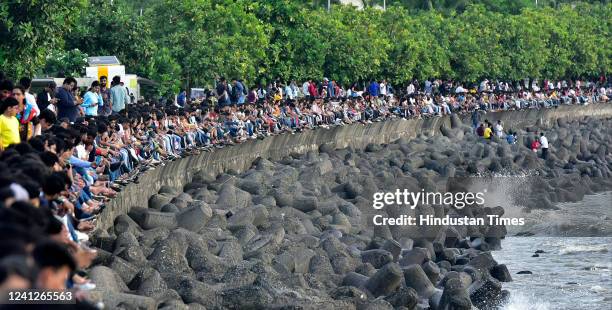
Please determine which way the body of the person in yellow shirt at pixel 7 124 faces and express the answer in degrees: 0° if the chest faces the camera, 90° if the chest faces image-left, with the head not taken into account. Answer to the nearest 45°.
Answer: approximately 315°

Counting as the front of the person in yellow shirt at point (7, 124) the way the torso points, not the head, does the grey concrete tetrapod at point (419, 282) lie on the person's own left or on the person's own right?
on the person's own left

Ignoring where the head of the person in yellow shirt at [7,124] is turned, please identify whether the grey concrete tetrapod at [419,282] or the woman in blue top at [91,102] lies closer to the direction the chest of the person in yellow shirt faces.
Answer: the grey concrete tetrapod

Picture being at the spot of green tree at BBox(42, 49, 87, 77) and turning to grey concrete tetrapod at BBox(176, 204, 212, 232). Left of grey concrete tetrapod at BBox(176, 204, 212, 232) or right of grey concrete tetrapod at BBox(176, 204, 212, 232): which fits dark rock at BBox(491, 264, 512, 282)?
left

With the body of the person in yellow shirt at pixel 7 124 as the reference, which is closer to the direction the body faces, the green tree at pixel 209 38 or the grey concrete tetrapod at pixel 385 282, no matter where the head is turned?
the grey concrete tetrapod

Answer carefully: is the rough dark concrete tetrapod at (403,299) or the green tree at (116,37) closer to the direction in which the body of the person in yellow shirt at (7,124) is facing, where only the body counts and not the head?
the rough dark concrete tetrapod

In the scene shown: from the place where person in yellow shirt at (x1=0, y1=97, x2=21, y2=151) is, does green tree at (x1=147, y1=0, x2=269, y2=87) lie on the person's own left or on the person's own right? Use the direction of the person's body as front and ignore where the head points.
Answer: on the person's own left

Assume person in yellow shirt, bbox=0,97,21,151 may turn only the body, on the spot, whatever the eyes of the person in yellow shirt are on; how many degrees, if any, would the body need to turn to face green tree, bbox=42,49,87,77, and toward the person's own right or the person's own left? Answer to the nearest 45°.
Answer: approximately 135° to the person's own left

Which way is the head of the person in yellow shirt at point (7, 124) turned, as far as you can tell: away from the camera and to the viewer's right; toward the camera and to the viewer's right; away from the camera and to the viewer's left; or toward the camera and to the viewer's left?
toward the camera and to the viewer's right
